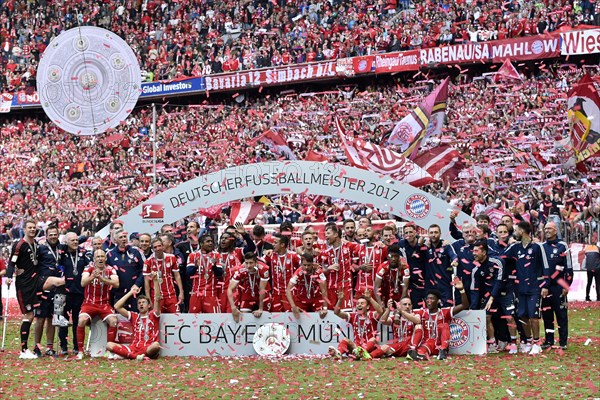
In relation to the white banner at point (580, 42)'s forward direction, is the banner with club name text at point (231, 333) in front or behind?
in front

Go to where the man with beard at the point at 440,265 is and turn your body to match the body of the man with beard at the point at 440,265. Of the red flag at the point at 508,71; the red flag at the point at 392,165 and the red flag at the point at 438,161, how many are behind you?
3

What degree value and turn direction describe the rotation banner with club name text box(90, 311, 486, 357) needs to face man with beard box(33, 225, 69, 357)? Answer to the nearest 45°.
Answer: approximately 90° to its right

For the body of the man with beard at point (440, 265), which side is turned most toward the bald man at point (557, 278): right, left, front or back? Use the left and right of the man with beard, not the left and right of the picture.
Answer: left

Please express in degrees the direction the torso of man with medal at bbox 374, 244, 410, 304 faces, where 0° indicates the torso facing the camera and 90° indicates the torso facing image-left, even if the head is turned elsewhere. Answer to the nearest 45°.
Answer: approximately 0°

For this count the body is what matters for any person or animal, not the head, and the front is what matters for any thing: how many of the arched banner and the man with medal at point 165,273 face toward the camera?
2

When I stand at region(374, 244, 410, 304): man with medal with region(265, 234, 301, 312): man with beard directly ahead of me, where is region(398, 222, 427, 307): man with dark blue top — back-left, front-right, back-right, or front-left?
back-right

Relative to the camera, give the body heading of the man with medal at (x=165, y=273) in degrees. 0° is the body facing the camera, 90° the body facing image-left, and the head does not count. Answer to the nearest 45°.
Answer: approximately 0°
